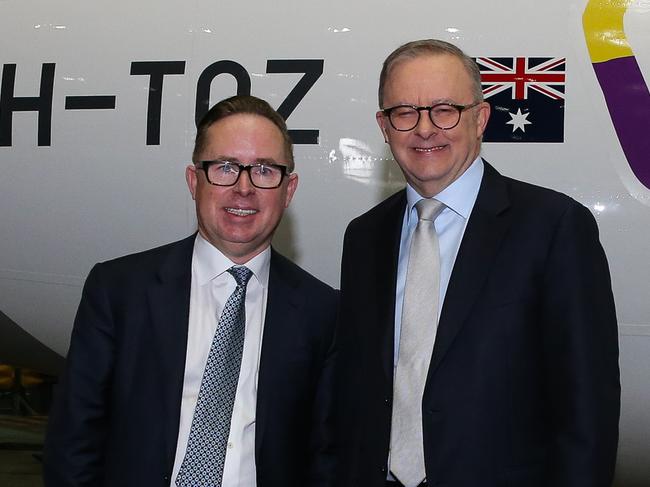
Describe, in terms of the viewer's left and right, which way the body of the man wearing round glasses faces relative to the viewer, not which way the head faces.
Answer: facing the viewer and to the left of the viewer

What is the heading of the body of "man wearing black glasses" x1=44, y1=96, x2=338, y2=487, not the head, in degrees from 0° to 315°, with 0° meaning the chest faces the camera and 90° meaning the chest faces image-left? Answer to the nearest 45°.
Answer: approximately 0°

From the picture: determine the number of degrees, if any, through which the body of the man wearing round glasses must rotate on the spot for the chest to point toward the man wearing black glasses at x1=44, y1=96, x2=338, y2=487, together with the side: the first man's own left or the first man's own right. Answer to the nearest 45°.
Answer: approximately 45° to the first man's own right

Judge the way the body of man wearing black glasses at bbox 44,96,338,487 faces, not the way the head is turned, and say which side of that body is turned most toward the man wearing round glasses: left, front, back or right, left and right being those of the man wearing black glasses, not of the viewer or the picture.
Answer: left

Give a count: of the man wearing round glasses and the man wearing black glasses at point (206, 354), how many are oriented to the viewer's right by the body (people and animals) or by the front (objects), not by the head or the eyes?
0
